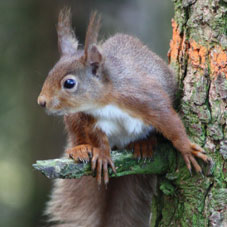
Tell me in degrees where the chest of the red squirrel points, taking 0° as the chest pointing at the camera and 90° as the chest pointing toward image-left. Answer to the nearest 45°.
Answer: approximately 45°
